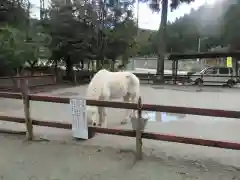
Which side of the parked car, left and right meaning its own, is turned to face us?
left

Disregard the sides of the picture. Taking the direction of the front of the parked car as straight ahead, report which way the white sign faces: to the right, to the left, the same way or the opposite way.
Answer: to the left

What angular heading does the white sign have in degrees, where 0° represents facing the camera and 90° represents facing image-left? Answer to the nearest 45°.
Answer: approximately 0°

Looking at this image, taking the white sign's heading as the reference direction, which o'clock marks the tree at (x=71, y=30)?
The tree is roughly at 6 o'clock from the white sign.

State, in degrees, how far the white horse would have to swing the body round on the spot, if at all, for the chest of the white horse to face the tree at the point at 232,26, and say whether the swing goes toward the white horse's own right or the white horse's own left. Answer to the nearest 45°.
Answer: approximately 135° to the white horse's own right

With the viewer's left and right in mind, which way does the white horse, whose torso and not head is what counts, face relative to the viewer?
facing to the left of the viewer

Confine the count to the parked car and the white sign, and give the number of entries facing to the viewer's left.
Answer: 1

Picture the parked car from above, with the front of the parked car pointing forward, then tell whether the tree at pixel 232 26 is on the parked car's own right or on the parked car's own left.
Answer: on the parked car's own right
